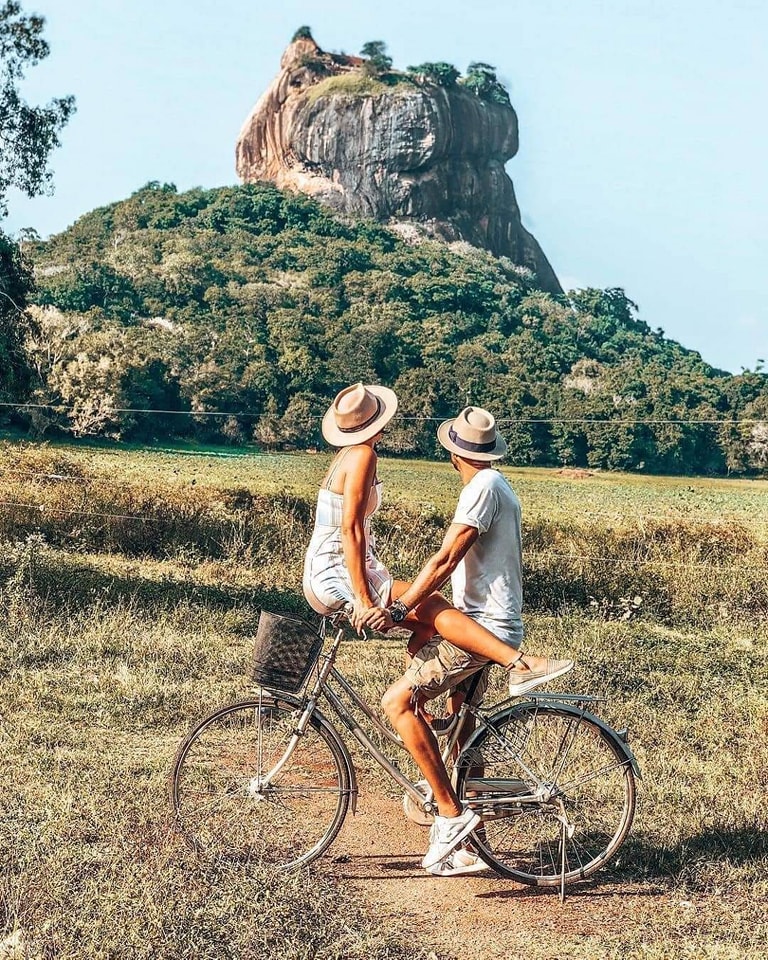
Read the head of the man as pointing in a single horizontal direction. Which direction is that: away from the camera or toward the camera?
away from the camera

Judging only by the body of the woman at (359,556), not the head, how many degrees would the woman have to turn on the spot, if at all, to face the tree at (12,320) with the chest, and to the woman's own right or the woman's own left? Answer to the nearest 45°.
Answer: approximately 135° to the woman's own left

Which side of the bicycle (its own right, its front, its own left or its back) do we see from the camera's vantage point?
left

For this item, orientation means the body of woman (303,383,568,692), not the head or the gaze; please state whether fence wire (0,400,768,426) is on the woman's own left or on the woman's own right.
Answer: on the woman's own left

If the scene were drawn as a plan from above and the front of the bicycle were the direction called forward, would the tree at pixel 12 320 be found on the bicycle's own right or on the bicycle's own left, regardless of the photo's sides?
on the bicycle's own right

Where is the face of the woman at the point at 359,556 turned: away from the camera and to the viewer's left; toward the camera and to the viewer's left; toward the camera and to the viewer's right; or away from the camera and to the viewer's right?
away from the camera and to the viewer's right

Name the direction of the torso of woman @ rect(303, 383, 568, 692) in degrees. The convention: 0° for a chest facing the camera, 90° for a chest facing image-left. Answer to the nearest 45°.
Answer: approximately 270°

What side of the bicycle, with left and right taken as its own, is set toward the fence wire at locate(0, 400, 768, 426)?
right
